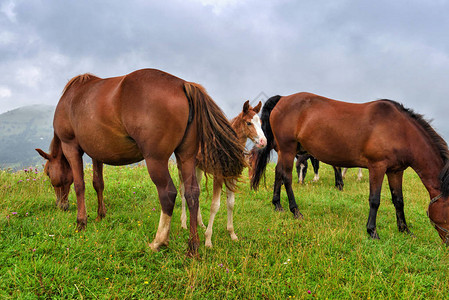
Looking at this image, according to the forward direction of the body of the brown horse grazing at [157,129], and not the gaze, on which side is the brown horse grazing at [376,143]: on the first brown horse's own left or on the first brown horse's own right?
on the first brown horse's own right

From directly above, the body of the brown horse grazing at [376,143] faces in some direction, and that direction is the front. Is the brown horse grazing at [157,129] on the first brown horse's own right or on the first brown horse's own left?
on the first brown horse's own right

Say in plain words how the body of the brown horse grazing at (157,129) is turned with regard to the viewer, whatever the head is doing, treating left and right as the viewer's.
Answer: facing away from the viewer and to the left of the viewer

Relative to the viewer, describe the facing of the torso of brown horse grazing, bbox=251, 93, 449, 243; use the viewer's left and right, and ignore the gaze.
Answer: facing the viewer and to the right of the viewer
